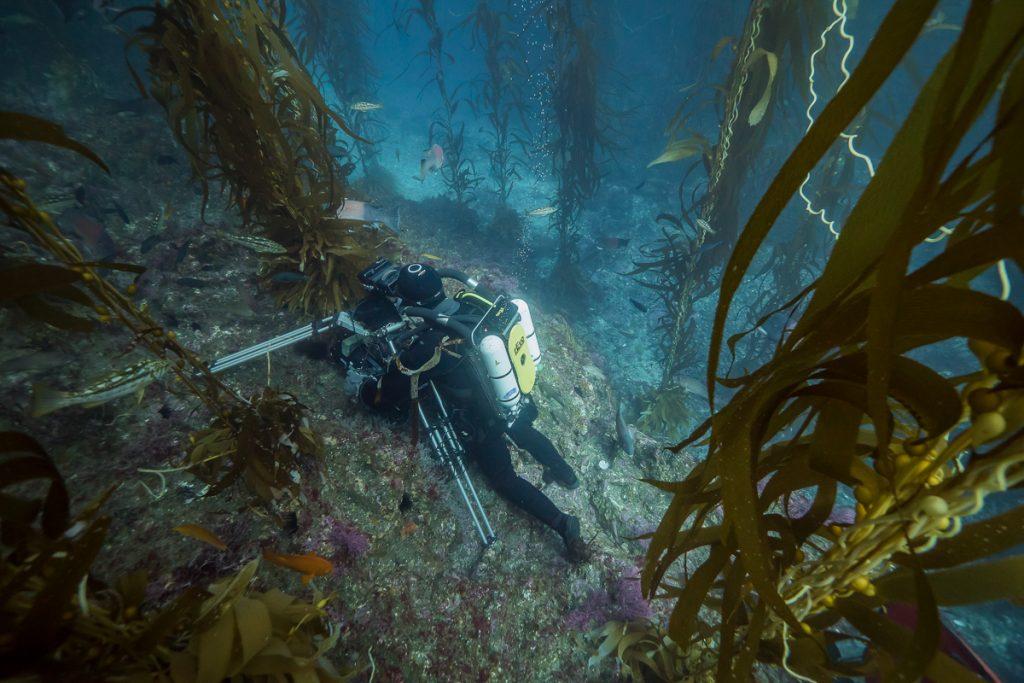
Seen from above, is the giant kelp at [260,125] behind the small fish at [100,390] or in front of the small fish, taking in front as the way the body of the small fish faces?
in front

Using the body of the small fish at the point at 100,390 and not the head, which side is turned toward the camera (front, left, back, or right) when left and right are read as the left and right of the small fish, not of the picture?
right

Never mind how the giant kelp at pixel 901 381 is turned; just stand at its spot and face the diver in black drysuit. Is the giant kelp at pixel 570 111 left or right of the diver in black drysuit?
right

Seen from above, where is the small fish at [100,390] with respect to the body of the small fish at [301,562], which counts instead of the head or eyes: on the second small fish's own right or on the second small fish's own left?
on the second small fish's own left

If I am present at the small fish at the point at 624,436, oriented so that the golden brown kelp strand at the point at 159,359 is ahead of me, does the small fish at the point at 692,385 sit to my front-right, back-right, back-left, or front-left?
back-right

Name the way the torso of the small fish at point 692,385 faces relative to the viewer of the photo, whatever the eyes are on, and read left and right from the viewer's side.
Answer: facing to the left of the viewer

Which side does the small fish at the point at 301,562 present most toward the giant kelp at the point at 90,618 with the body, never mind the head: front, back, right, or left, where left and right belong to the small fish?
back

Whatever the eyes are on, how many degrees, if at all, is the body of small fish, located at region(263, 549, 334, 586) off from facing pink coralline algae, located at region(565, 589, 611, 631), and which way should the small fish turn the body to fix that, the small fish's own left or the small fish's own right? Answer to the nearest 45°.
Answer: approximately 45° to the small fish's own right

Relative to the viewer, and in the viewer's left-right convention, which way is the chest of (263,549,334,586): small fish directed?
facing to the right of the viewer

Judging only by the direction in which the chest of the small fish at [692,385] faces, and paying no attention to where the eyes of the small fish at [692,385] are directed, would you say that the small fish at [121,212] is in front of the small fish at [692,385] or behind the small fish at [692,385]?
in front

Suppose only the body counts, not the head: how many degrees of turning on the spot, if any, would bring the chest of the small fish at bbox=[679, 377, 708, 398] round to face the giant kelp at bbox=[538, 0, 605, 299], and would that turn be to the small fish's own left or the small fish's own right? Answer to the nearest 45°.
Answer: approximately 45° to the small fish's own right
